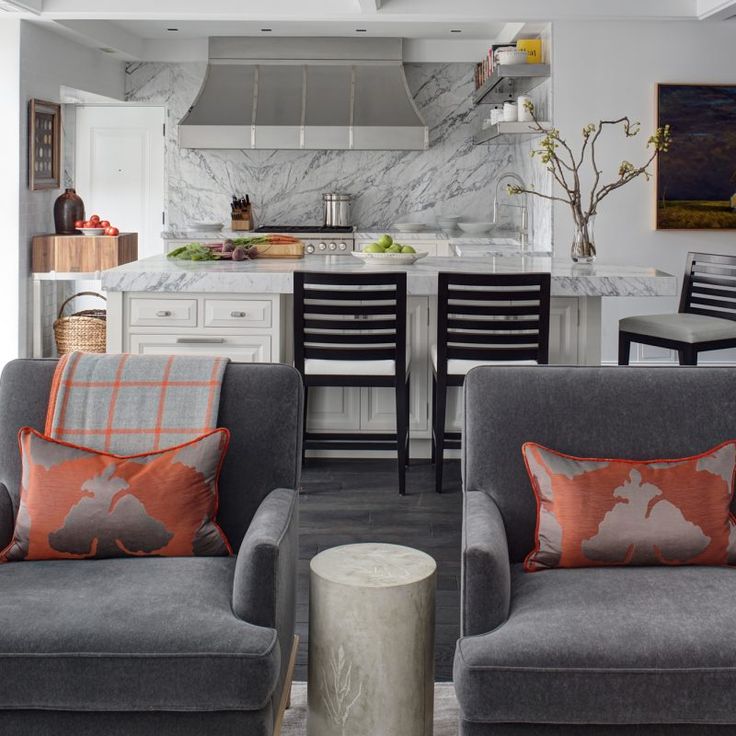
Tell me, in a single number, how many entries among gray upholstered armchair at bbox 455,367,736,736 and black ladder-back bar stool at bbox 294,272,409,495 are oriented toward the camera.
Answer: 1

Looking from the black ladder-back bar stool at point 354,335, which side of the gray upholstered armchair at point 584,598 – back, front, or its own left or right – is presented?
back

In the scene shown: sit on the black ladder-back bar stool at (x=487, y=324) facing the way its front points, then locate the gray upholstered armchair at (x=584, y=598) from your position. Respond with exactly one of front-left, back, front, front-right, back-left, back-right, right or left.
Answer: back

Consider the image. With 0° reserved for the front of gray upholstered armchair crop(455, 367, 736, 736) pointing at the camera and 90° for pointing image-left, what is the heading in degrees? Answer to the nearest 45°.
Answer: approximately 0°

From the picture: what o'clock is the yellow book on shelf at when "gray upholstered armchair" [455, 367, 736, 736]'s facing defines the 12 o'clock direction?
The yellow book on shelf is roughly at 6 o'clock from the gray upholstered armchair.

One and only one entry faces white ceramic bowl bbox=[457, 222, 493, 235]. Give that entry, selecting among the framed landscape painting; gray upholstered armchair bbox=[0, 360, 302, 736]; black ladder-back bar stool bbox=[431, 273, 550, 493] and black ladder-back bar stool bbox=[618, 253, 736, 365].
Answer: black ladder-back bar stool bbox=[431, 273, 550, 493]

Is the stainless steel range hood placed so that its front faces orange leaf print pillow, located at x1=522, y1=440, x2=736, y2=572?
yes

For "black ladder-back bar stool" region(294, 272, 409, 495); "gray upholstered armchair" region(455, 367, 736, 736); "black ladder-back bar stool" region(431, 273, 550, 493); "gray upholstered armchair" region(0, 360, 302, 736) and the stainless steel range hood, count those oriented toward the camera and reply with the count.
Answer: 3

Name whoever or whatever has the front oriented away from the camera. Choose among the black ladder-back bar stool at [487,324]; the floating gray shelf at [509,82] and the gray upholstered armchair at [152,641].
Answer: the black ladder-back bar stool

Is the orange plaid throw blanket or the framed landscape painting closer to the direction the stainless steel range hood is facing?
the orange plaid throw blanket

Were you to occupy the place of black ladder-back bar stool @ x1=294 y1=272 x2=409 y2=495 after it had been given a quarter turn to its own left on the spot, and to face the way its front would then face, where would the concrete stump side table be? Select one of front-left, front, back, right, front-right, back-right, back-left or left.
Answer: left

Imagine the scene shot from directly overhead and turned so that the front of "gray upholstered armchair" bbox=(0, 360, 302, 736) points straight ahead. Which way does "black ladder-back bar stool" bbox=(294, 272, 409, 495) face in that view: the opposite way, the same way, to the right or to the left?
the opposite way

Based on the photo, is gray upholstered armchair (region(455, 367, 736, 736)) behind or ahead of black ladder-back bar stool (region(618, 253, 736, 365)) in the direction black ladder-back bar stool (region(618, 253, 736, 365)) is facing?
ahead

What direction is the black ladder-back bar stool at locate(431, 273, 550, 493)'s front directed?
away from the camera

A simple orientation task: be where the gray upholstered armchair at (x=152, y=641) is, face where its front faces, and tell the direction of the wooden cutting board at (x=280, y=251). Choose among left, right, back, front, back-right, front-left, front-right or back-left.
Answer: back

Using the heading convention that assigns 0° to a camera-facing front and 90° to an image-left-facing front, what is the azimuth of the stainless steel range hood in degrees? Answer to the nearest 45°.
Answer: approximately 0°

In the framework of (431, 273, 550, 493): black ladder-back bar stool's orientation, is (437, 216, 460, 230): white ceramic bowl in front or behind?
in front

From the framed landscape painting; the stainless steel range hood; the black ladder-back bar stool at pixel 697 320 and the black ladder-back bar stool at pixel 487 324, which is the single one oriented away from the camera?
the black ladder-back bar stool at pixel 487 324
